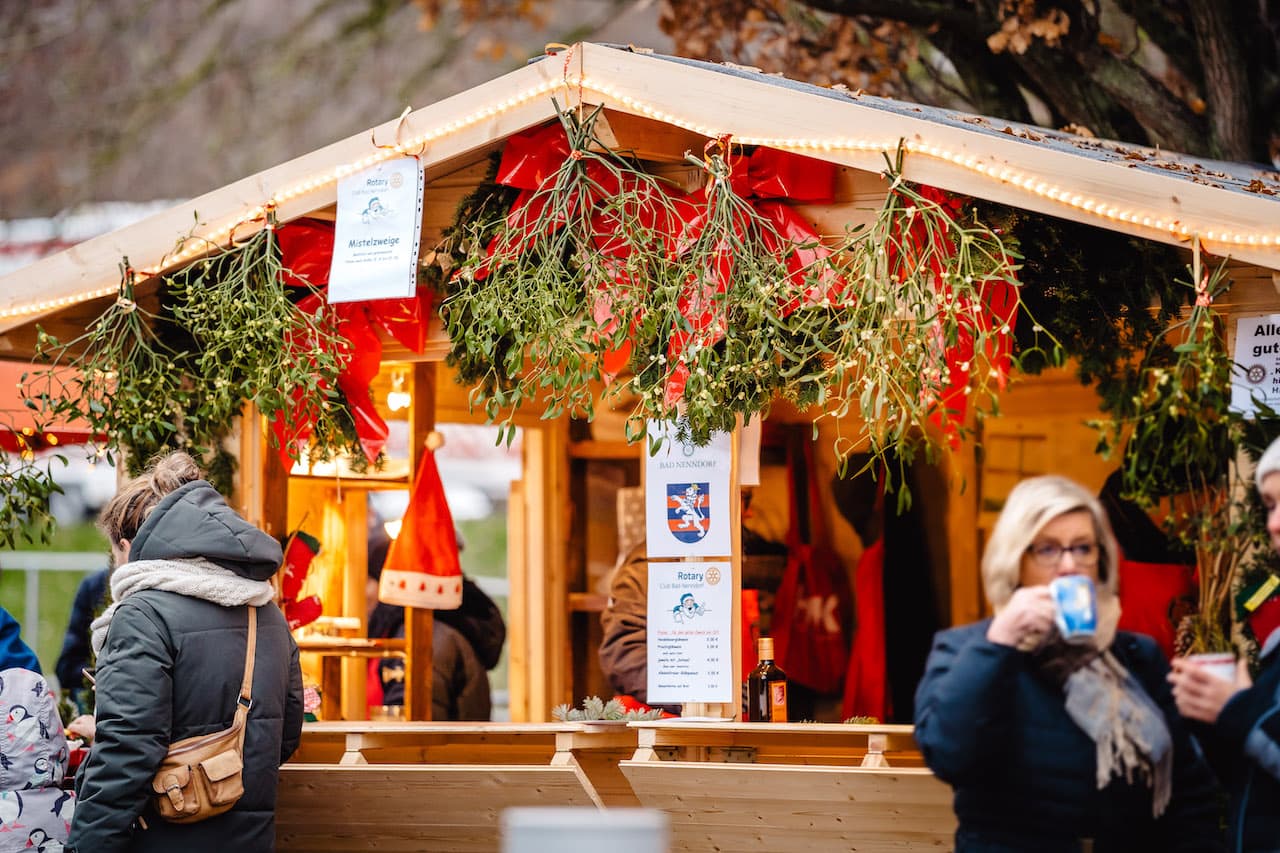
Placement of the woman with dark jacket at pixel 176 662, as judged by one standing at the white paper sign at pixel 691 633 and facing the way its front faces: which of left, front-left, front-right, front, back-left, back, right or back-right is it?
front-right

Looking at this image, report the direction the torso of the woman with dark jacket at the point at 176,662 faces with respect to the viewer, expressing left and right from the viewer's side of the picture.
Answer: facing away from the viewer and to the left of the viewer

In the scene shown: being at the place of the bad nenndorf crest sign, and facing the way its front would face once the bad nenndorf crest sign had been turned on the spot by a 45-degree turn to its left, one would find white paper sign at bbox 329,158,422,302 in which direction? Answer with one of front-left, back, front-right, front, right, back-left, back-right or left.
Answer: back-right

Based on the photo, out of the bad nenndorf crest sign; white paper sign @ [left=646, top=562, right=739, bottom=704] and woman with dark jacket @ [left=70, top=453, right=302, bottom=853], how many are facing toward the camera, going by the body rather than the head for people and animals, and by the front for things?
2

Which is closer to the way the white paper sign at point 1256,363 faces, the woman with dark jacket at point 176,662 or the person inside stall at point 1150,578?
the woman with dark jacket

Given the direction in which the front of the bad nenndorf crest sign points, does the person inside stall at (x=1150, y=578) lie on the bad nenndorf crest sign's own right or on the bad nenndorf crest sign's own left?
on the bad nenndorf crest sign's own left

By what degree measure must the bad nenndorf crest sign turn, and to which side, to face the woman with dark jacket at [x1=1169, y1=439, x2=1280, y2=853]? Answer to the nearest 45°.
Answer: approximately 45° to its left

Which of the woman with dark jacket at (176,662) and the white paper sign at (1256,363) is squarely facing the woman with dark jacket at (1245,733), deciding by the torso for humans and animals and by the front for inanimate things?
the white paper sign
